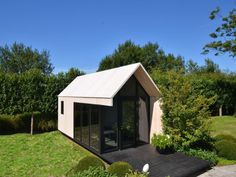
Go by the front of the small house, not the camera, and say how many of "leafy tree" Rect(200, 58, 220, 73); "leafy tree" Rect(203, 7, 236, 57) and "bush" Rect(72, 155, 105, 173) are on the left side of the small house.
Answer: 2

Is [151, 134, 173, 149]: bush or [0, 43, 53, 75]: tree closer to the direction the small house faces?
the bush

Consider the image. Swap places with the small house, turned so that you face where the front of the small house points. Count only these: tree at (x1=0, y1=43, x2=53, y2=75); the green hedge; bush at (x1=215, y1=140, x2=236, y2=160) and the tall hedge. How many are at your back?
3

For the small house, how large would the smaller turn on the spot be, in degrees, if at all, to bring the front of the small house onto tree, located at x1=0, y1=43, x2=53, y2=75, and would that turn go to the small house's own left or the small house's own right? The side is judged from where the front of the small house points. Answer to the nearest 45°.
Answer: approximately 180°

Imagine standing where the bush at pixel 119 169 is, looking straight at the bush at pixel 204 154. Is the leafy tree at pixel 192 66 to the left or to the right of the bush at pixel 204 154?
left

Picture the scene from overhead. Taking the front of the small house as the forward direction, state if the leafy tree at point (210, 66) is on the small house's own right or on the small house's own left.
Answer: on the small house's own left

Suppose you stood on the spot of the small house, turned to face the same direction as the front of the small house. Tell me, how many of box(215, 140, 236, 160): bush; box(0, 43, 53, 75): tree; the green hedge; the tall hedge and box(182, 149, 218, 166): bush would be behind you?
3

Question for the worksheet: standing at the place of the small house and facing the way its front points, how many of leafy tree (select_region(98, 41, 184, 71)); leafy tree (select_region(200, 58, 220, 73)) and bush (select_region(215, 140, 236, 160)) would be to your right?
0

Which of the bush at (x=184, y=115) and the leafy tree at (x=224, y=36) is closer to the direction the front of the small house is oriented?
the bush

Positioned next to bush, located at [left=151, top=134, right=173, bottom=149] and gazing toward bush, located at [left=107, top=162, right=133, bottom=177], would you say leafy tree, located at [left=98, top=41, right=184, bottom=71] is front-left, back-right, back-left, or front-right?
back-right

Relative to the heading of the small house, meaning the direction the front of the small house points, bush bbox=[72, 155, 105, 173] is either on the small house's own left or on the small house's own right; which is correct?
on the small house's own right

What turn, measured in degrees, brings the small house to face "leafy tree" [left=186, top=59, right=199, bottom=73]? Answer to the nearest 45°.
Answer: approximately 90° to its left

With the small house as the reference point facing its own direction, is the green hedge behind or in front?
behind

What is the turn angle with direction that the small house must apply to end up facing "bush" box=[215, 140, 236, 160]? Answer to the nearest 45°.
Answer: approximately 45° to its left

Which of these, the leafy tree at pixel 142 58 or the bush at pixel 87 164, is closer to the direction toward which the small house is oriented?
the bush

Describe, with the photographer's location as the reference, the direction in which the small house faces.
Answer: facing the viewer and to the right of the viewer

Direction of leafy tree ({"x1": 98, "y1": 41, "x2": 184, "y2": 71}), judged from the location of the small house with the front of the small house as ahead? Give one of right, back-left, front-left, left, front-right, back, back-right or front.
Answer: back-left

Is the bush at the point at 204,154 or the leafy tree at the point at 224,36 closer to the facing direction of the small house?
the bush
